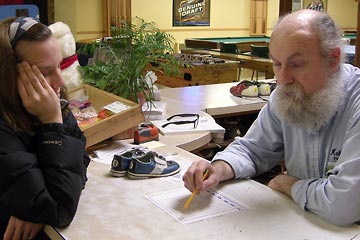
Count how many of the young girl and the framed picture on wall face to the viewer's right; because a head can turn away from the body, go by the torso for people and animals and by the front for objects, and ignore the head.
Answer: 1

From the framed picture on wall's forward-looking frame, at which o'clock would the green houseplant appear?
The green houseplant is roughly at 12 o'clock from the framed picture on wall.

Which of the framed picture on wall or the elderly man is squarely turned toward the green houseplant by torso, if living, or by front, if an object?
the framed picture on wall

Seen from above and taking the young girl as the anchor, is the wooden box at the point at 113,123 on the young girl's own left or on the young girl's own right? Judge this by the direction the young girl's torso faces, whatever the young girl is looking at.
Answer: on the young girl's own left

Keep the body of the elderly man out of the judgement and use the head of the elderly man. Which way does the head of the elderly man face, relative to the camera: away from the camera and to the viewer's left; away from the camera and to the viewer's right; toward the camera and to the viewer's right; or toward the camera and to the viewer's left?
toward the camera and to the viewer's left

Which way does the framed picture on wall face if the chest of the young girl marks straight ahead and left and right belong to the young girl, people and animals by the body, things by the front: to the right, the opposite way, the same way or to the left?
to the right

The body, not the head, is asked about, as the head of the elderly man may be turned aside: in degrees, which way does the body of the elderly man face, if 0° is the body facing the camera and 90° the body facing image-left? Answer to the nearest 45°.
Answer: approximately 45°

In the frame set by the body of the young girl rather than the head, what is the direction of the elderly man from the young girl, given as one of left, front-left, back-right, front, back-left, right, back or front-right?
front

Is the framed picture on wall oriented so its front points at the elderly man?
yes

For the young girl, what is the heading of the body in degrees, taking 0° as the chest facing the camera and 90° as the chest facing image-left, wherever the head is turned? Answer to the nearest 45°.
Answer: approximately 270°

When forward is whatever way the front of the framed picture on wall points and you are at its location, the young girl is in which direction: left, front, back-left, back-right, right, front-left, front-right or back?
front

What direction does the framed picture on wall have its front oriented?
toward the camera
